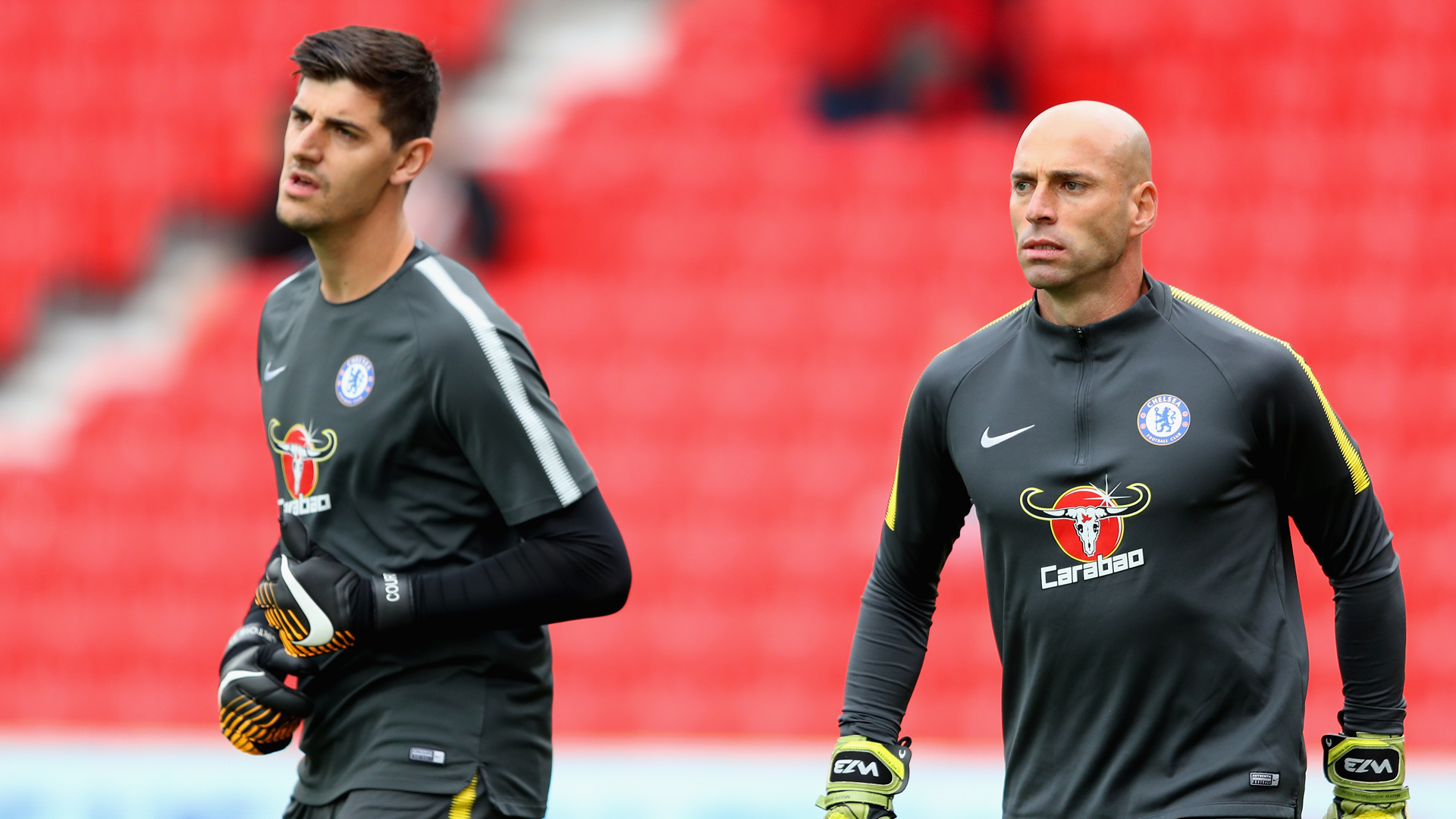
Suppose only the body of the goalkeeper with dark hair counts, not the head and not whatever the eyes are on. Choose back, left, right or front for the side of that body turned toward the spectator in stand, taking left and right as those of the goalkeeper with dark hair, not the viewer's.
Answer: back

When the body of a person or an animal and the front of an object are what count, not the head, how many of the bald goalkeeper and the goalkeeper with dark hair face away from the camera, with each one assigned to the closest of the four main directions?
0

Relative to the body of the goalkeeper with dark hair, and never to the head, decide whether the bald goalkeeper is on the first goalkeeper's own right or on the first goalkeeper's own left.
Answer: on the first goalkeeper's own left

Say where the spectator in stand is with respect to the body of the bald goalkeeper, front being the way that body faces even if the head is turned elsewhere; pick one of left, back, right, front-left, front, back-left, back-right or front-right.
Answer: back-right

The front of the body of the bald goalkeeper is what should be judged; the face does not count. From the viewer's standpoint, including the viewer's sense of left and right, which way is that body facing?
facing the viewer and to the left of the viewer

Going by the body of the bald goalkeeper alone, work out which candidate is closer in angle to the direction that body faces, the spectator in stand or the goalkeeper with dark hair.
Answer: the goalkeeper with dark hair
